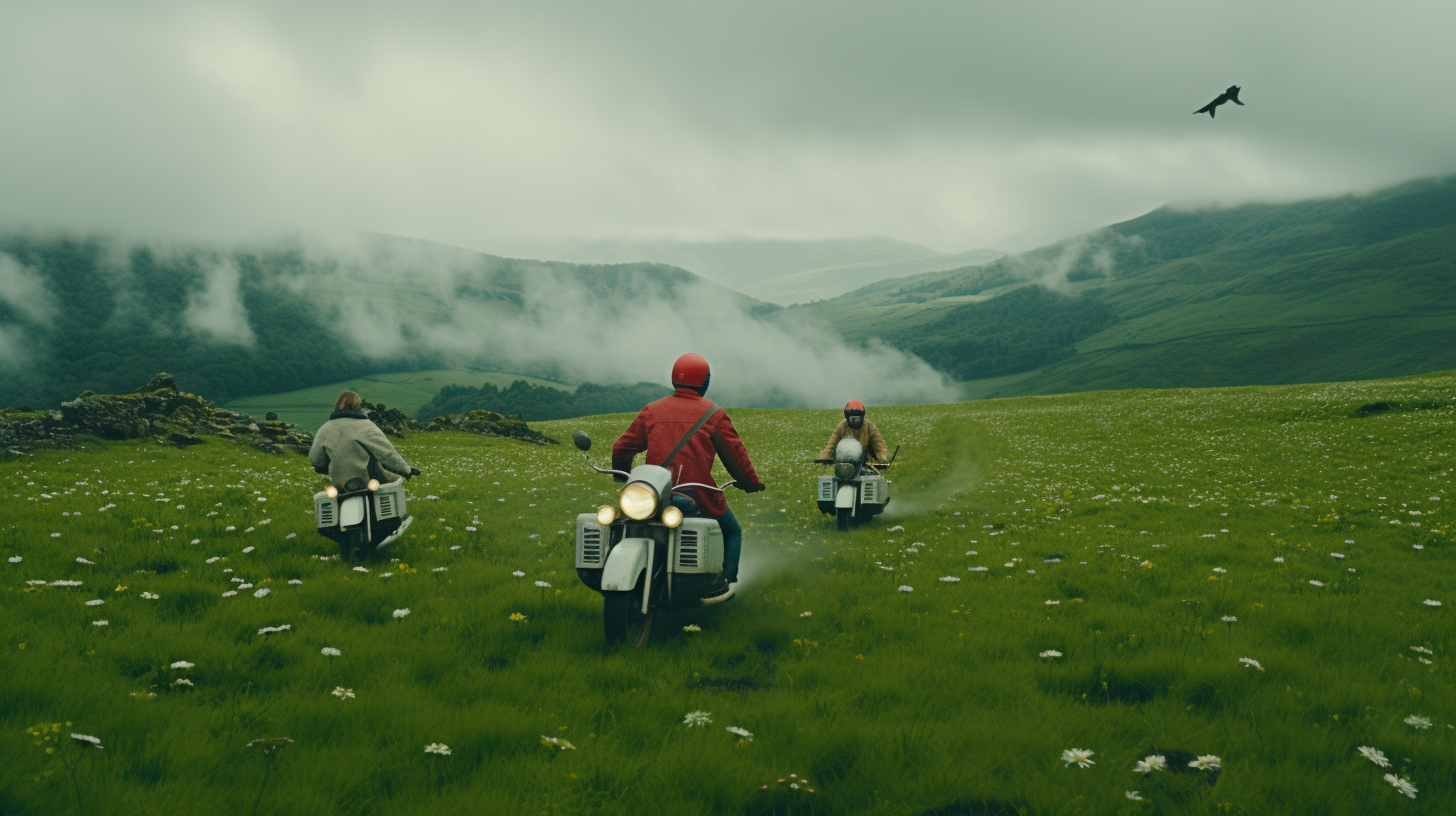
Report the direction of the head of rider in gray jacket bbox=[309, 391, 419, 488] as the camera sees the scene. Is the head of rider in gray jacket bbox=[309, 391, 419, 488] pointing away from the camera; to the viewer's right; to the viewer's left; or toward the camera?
away from the camera

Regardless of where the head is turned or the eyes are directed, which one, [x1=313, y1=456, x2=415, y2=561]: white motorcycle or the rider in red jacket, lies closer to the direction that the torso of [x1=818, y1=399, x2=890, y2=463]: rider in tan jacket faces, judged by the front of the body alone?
the rider in red jacket

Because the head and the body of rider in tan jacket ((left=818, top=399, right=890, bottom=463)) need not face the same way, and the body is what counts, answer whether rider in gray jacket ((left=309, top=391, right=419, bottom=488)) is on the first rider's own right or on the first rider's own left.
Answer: on the first rider's own right

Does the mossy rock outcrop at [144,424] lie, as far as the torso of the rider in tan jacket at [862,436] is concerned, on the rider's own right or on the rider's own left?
on the rider's own right

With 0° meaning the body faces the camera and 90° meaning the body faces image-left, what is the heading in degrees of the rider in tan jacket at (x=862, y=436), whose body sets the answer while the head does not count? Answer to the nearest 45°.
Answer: approximately 0°

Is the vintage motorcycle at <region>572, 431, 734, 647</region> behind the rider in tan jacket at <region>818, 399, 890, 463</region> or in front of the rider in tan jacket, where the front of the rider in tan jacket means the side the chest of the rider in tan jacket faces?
in front

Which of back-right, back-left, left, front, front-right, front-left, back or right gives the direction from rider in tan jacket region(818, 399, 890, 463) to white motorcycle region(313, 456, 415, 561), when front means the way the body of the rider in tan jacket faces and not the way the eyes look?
front-right

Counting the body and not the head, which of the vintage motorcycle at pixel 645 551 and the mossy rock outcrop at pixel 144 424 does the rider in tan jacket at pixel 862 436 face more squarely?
the vintage motorcycle

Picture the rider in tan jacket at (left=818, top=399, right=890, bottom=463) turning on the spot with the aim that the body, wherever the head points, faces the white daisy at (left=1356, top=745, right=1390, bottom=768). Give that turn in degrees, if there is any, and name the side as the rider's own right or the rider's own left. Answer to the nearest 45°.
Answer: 0° — they already face it
